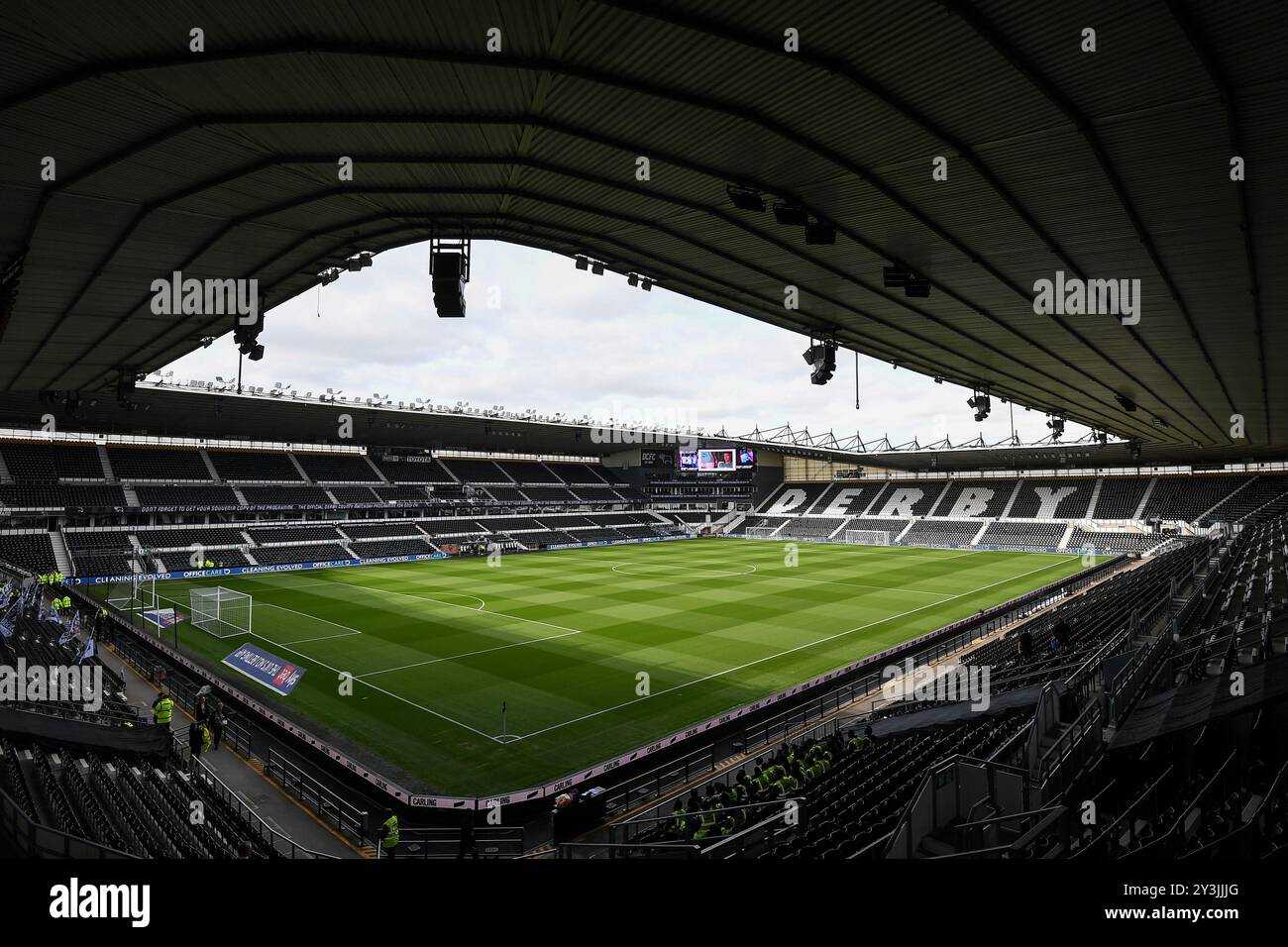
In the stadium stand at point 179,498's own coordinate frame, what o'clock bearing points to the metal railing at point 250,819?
The metal railing is roughly at 12 o'clock from the stadium stand.

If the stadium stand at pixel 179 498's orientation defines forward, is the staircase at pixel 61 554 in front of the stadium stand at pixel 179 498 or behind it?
in front

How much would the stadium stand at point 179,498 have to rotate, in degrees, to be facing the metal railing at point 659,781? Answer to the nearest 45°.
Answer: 0° — it already faces it

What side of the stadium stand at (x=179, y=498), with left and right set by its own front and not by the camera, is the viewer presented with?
front

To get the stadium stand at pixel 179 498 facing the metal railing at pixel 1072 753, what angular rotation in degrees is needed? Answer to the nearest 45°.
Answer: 0° — it already faces it

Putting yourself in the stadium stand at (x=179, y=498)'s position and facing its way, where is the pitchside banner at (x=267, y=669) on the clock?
The pitchside banner is roughly at 12 o'clock from the stadium stand.

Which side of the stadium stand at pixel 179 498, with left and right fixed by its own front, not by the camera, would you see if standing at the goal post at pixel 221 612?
front

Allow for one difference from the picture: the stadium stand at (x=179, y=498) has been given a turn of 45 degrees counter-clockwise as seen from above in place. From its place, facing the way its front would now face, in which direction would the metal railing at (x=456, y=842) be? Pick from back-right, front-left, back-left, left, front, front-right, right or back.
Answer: front-right

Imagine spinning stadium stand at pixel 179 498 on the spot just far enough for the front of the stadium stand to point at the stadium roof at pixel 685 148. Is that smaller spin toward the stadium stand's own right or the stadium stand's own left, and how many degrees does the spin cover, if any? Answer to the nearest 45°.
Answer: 0° — it already faces it
